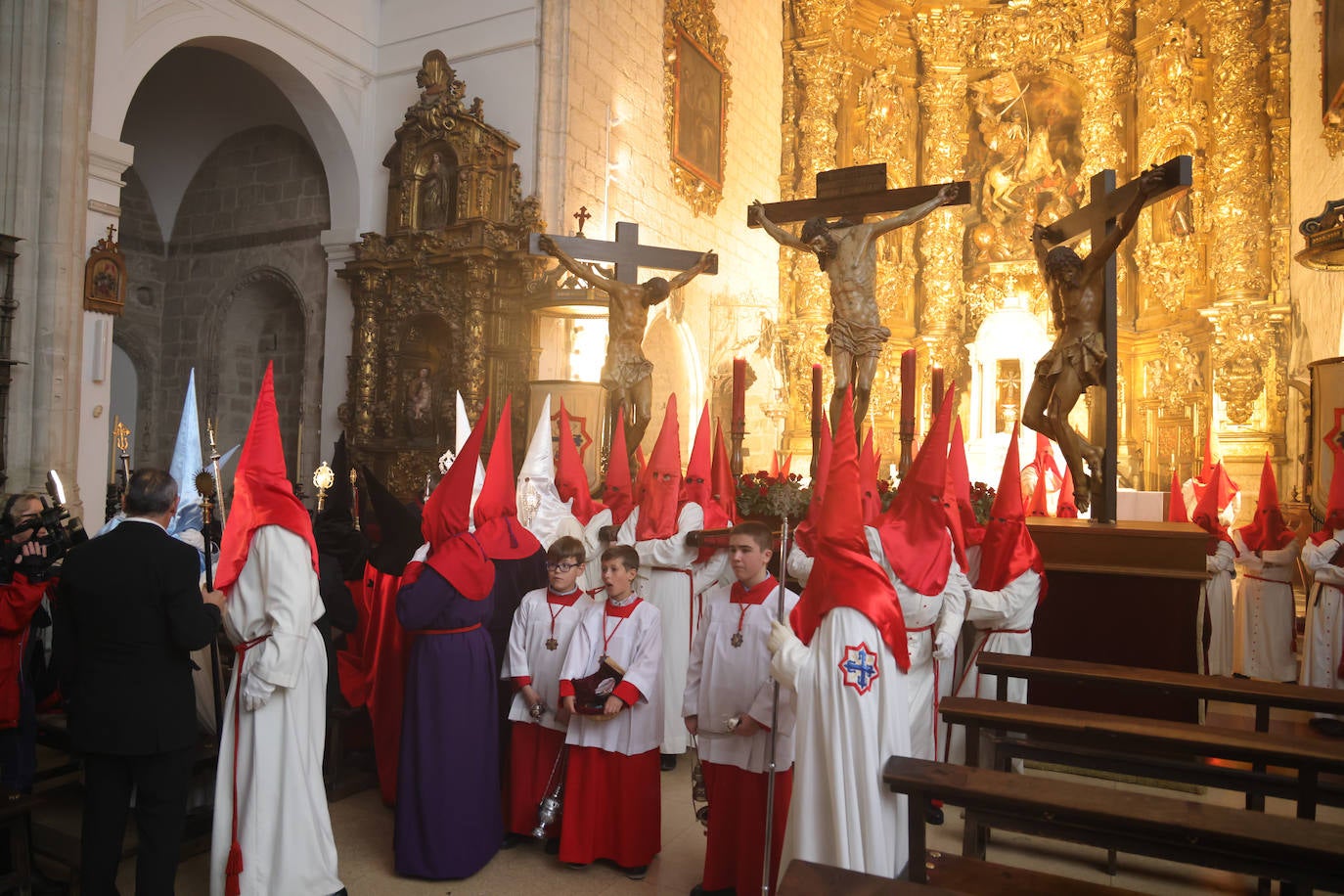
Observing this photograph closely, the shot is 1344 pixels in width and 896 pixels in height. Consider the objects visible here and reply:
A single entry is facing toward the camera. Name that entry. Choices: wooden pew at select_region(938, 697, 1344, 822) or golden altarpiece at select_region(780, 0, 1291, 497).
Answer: the golden altarpiece

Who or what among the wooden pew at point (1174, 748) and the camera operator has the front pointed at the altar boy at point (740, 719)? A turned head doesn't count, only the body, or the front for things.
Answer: the camera operator

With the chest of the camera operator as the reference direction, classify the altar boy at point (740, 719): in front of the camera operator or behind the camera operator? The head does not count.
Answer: in front

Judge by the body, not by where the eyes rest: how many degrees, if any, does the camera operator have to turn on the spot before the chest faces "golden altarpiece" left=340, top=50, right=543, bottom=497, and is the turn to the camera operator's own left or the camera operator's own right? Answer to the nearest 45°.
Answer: approximately 90° to the camera operator's own left

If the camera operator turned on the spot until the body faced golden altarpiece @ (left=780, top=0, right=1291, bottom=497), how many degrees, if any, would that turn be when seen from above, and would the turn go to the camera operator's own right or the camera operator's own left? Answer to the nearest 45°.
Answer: approximately 45° to the camera operator's own left

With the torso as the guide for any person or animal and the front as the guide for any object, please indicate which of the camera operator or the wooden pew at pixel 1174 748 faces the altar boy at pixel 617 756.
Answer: the camera operator

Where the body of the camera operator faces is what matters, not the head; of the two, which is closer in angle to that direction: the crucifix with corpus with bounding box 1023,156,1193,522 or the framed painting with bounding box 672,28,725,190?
the crucifix with corpus

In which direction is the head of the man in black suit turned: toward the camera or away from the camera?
away from the camera

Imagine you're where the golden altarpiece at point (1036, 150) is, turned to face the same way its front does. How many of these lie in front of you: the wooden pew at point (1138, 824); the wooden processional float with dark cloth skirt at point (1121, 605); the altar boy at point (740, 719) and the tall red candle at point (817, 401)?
4

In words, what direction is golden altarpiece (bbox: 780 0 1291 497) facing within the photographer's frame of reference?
facing the viewer

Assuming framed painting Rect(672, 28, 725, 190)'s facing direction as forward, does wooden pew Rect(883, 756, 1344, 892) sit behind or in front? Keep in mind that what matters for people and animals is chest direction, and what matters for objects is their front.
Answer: in front

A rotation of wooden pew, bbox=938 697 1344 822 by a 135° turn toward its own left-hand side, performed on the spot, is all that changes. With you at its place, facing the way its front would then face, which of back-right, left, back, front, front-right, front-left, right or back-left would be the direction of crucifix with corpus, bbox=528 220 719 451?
front-right

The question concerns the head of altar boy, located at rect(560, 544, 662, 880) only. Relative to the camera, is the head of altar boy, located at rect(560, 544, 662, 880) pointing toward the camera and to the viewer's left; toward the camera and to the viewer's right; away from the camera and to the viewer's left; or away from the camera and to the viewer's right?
toward the camera and to the viewer's left

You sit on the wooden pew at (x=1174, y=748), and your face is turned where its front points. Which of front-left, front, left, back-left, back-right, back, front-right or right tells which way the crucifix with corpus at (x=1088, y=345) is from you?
front-left

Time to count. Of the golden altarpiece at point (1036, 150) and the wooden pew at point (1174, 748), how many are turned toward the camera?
1
